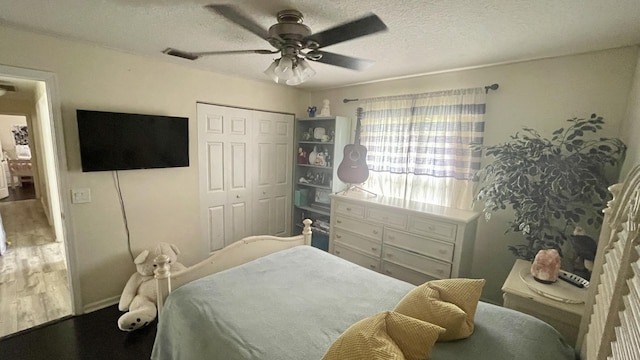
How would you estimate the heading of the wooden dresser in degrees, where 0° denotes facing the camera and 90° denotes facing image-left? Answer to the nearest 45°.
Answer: approximately 45°

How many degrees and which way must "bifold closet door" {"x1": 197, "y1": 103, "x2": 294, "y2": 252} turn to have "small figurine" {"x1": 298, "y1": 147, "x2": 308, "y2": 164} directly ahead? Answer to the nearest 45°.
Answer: approximately 45° to its left

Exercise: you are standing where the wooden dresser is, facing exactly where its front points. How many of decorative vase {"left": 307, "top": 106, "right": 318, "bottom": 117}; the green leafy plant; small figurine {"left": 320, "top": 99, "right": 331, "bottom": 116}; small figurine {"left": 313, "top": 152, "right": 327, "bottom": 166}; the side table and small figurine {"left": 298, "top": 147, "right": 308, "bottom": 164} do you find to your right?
4

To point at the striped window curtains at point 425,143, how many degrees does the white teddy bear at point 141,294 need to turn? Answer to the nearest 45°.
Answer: approximately 90° to its left
